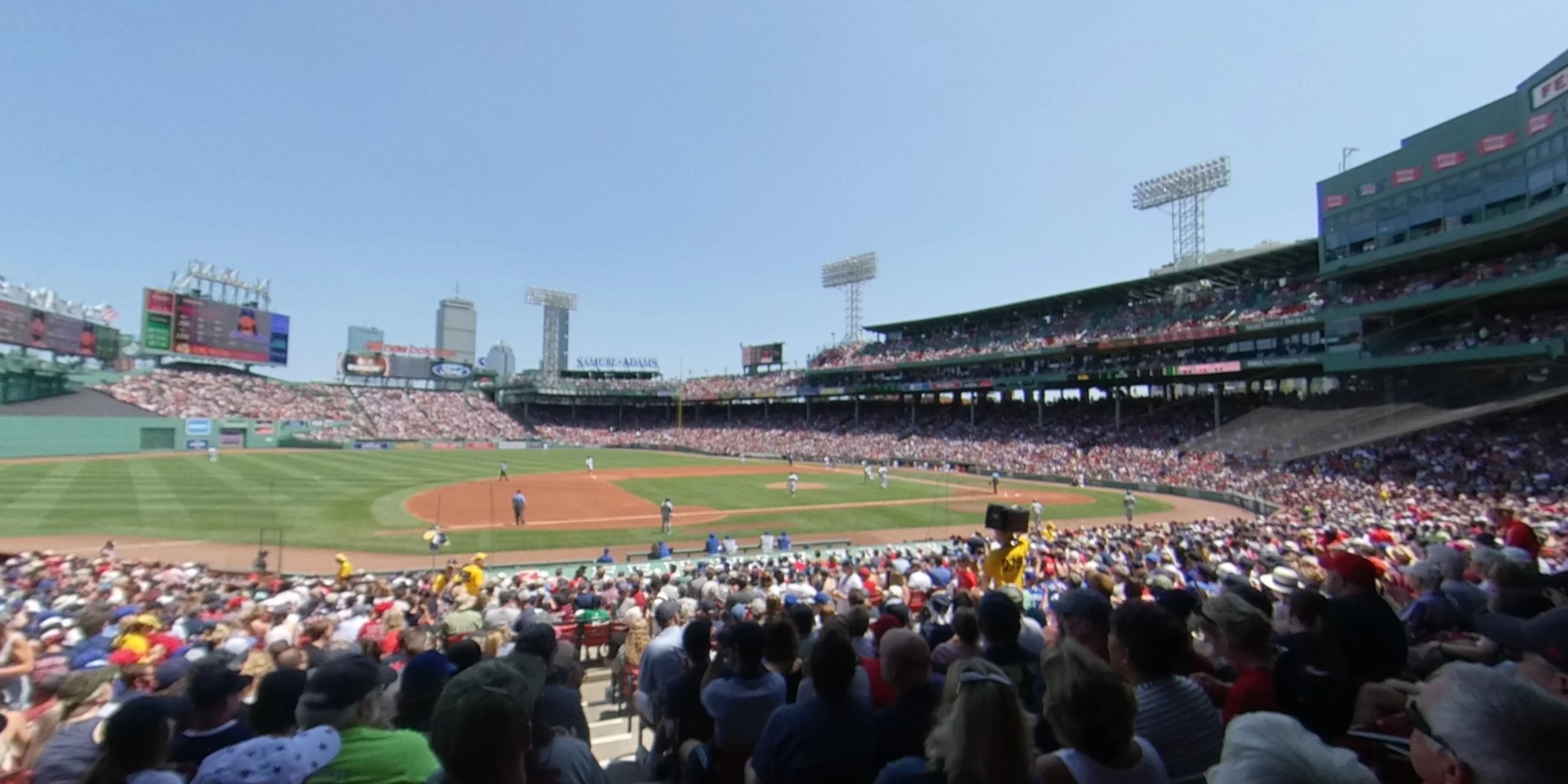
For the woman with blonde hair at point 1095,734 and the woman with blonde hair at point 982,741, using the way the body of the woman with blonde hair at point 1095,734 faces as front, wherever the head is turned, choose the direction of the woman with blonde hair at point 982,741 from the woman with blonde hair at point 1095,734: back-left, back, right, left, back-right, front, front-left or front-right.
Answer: back-left

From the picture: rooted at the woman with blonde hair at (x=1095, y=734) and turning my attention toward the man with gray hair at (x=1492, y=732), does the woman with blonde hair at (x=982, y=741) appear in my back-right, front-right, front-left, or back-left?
back-right

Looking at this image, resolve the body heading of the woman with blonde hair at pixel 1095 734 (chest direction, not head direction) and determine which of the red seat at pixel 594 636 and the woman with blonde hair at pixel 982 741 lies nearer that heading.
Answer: the red seat

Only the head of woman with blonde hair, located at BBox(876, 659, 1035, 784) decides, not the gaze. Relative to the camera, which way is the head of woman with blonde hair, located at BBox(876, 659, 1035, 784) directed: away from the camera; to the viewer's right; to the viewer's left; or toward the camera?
away from the camera

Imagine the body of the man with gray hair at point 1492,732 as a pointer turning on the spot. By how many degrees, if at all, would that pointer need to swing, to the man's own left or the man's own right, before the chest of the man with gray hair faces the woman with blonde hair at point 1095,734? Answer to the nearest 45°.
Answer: approximately 45° to the man's own left

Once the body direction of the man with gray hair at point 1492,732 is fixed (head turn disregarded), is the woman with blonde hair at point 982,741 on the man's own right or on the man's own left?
on the man's own left

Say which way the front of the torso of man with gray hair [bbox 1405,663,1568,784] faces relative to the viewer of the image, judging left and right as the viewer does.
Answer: facing away from the viewer and to the left of the viewer

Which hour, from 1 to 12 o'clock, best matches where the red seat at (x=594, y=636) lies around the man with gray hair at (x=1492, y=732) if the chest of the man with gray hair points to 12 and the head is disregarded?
The red seat is roughly at 11 o'clock from the man with gray hair.

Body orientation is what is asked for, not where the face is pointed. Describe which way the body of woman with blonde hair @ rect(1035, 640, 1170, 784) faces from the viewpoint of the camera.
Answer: away from the camera
